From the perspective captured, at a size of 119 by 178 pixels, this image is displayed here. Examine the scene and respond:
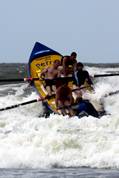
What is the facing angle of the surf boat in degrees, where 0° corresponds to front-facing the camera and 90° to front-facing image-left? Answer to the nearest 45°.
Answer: approximately 135°
